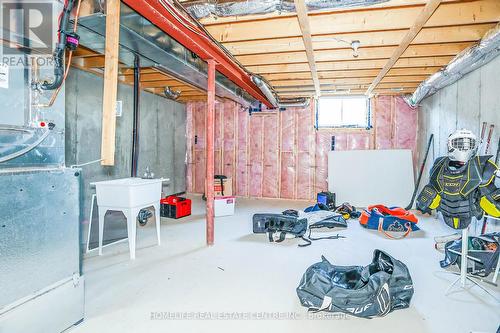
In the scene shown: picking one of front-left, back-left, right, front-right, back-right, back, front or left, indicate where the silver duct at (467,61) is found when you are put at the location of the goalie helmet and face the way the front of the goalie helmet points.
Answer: back

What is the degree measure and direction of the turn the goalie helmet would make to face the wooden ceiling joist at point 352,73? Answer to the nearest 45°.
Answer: approximately 135° to its right

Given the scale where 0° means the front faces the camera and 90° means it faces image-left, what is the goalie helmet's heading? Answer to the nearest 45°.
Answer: approximately 0°

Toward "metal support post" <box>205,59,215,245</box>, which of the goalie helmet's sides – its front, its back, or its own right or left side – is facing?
right

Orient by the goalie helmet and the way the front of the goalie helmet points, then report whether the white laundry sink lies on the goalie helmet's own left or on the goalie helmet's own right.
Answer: on the goalie helmet's own right

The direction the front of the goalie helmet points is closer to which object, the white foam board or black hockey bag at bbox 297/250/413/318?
the black hockey bag

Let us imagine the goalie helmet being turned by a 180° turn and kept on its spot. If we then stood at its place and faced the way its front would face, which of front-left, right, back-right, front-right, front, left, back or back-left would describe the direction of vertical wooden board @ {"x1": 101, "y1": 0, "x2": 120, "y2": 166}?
back-left

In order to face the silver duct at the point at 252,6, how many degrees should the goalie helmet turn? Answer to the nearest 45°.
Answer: approximately 45° to its right
